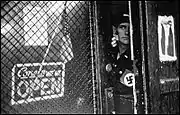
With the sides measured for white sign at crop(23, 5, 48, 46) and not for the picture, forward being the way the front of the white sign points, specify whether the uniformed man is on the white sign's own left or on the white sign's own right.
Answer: on the white sign's own left

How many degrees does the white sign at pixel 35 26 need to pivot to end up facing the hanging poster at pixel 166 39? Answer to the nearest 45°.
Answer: approximately 90° to its left

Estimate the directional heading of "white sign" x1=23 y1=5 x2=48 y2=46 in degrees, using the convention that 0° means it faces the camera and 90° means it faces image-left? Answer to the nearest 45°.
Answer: approximately 0°
